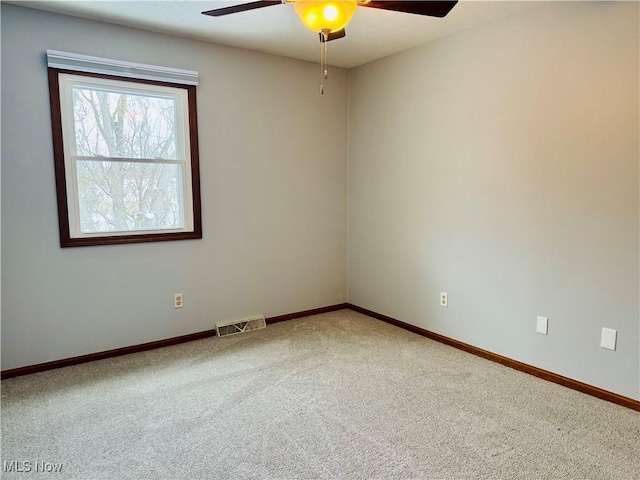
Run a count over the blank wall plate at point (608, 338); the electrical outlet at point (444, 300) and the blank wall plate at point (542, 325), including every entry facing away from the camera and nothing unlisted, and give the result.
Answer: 0

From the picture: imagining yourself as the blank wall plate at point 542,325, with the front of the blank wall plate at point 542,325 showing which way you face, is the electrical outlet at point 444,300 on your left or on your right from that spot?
on your right

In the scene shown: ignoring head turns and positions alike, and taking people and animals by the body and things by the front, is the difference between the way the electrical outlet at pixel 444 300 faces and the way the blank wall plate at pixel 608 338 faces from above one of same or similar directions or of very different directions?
same or similar directions

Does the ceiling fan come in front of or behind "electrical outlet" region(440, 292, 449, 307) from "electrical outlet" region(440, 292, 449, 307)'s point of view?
in front

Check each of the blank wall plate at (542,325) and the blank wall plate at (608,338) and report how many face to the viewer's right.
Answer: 0

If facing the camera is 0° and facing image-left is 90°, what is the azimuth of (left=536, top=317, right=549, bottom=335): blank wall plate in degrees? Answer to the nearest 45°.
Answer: approximately 45°

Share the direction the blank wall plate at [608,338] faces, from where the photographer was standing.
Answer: facing the viewer and to the left of the viewer

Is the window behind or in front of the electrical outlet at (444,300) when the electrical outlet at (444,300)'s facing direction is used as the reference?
in front

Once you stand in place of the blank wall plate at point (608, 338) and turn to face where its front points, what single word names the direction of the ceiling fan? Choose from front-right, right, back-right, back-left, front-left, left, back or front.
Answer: front

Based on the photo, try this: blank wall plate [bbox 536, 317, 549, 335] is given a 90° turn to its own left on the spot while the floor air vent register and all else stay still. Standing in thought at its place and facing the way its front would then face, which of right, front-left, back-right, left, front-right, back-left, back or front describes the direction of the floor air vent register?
back-right

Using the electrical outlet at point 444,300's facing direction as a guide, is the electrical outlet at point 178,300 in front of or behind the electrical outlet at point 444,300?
in front

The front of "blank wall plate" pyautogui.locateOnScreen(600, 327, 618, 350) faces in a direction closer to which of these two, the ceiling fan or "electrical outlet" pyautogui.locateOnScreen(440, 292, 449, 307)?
the ceiling fan

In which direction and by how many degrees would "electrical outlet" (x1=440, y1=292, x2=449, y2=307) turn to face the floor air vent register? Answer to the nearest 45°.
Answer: approximately 45° to its right
